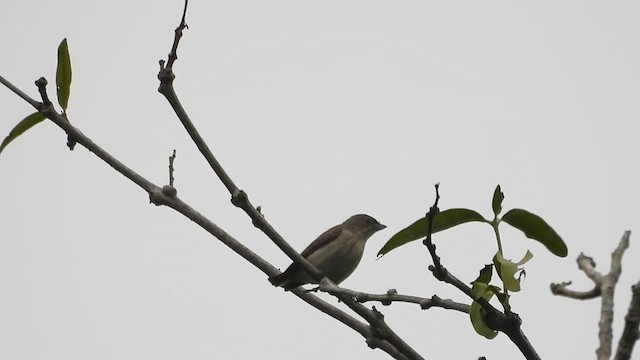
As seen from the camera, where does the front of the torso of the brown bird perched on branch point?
to the viewer's right

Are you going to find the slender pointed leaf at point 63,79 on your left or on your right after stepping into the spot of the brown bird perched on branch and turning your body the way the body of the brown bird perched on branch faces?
on your right

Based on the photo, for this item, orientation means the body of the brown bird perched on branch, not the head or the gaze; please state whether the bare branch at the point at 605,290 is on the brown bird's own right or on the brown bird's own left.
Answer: on the brown bird's own left
